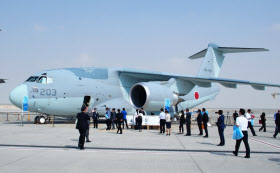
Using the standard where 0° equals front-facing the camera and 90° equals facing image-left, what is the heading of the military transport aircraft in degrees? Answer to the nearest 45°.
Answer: approximately 45°
